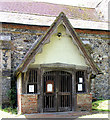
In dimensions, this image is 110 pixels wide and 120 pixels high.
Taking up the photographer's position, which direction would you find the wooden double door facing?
facing the viewer

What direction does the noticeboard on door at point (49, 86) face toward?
toward the camera
